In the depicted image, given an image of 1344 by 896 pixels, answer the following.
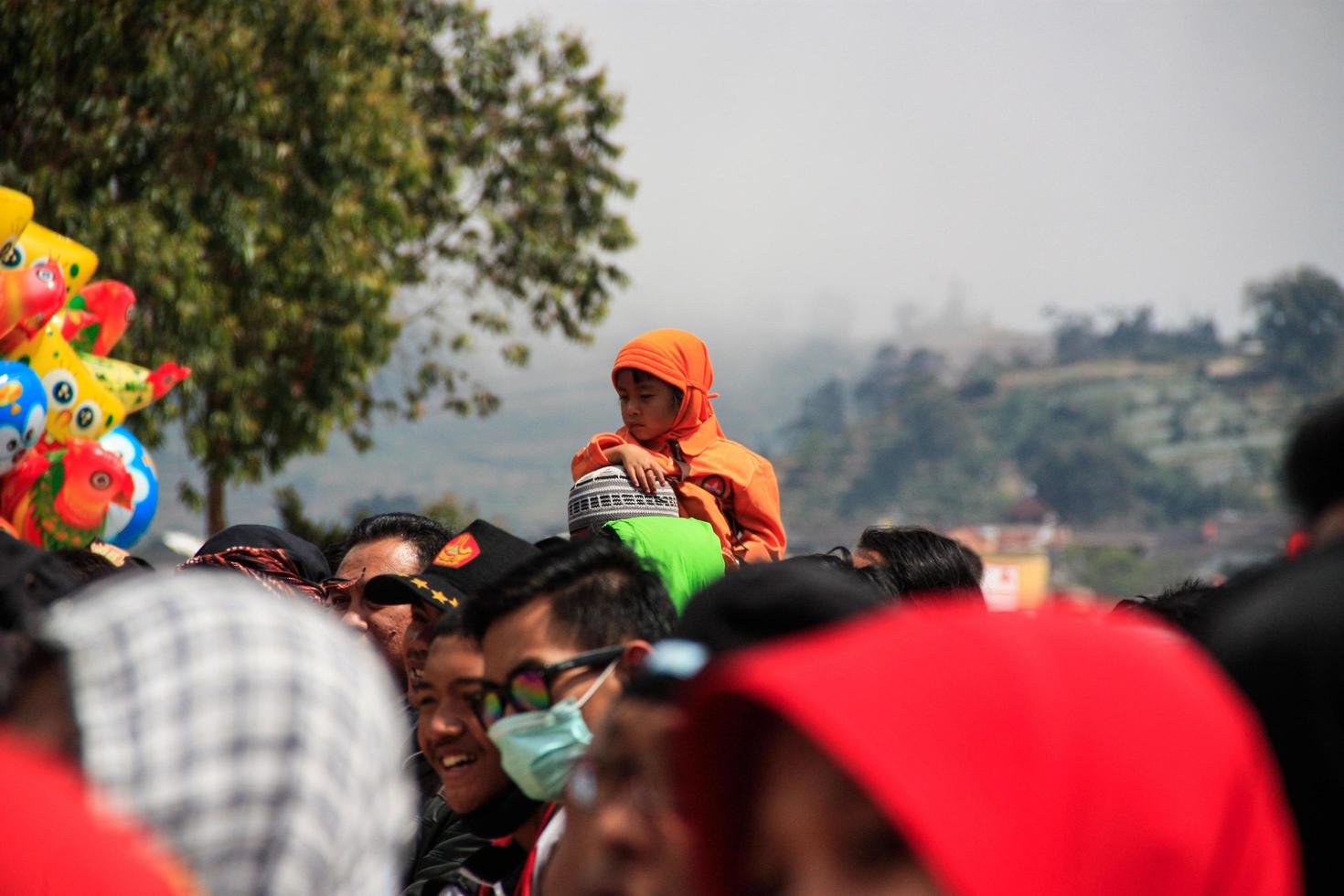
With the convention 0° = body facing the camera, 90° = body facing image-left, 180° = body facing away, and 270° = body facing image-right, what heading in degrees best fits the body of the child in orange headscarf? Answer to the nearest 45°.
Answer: approximately 45°

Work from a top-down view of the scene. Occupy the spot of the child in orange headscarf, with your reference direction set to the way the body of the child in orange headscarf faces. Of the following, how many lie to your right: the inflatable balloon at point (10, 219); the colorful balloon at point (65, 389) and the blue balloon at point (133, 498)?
3

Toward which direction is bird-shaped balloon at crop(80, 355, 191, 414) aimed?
to the viewer's right

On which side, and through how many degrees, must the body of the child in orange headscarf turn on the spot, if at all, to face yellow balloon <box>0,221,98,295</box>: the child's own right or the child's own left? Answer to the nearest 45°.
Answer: approximately 90° to the child's own right
